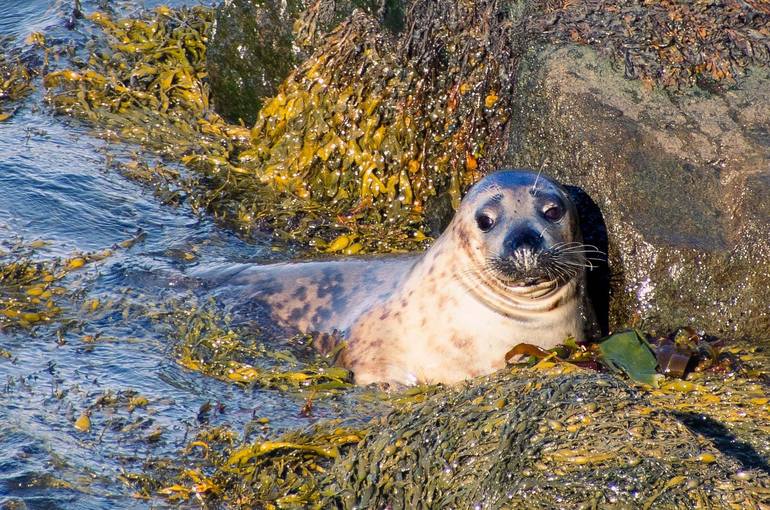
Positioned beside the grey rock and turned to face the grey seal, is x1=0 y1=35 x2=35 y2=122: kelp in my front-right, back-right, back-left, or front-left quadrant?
front-right

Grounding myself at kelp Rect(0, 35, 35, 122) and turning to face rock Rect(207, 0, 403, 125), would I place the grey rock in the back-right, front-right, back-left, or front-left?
front-right

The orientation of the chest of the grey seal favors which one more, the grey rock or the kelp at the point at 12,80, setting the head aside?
the grey rock

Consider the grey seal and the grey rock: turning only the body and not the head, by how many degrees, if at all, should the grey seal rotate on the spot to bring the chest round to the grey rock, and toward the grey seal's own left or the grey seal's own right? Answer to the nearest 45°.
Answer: approximately 90° to the grey seal's own left

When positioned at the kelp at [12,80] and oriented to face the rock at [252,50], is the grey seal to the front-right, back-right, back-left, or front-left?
front-right

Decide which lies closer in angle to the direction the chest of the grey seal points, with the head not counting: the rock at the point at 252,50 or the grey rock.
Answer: the grey rock

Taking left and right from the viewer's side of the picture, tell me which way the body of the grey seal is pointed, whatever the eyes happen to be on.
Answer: facing the viewer and to the right of the viewer

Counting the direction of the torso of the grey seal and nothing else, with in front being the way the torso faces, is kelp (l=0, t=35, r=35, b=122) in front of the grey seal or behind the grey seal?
behind
